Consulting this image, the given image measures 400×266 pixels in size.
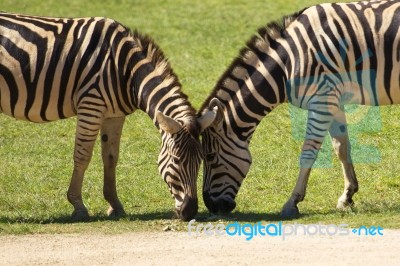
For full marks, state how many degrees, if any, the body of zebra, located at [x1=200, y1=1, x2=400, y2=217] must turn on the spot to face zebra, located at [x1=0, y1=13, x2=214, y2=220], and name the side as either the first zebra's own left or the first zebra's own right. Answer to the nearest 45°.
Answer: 0° — it already faces it

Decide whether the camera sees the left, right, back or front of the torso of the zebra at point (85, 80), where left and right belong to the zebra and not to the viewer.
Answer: right

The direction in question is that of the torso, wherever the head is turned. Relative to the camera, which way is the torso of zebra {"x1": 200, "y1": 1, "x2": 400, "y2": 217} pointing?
to the viewer's left

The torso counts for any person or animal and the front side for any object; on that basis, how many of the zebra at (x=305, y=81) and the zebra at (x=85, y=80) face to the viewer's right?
1

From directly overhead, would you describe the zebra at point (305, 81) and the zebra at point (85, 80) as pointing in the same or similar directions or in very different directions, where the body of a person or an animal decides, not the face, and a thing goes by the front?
very different directions

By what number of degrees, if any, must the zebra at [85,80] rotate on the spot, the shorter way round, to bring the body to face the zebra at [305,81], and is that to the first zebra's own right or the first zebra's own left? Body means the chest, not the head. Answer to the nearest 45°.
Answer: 0° — it already faces it
